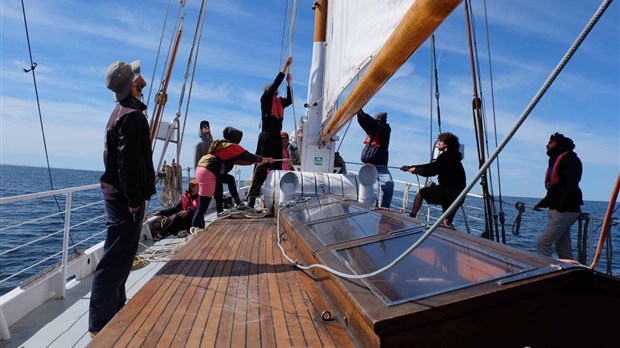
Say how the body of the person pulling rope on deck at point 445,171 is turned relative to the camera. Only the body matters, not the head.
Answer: to the viewer's left

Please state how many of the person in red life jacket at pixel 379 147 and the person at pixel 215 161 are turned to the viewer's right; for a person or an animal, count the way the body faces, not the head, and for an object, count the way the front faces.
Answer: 1

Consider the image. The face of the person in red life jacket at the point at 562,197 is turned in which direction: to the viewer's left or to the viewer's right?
to the viewer's left

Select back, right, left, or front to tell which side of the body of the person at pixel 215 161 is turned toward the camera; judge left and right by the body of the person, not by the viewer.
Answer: right

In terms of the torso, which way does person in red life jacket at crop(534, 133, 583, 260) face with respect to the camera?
to the viewer's left

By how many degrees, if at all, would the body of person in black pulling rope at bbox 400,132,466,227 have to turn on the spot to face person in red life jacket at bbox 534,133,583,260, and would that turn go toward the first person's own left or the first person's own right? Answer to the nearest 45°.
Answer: approximately 180°

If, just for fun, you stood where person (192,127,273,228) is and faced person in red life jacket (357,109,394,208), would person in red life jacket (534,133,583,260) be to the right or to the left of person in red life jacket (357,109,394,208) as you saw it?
right

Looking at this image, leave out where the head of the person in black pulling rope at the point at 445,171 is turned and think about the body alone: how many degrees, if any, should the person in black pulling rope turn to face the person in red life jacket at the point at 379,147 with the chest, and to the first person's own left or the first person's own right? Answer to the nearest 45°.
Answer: approximately 45° to the first person's own right

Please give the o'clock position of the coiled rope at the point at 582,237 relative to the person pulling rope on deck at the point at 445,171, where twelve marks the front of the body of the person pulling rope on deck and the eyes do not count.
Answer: The coiled rope is roughly at 6 o'clock from the person pulling rope on deck.

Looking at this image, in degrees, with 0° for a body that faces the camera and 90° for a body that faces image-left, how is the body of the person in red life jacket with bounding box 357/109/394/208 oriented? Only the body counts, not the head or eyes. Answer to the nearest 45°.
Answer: approximately 90°

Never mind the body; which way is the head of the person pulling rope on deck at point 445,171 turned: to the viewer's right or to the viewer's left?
to the viewer's left
